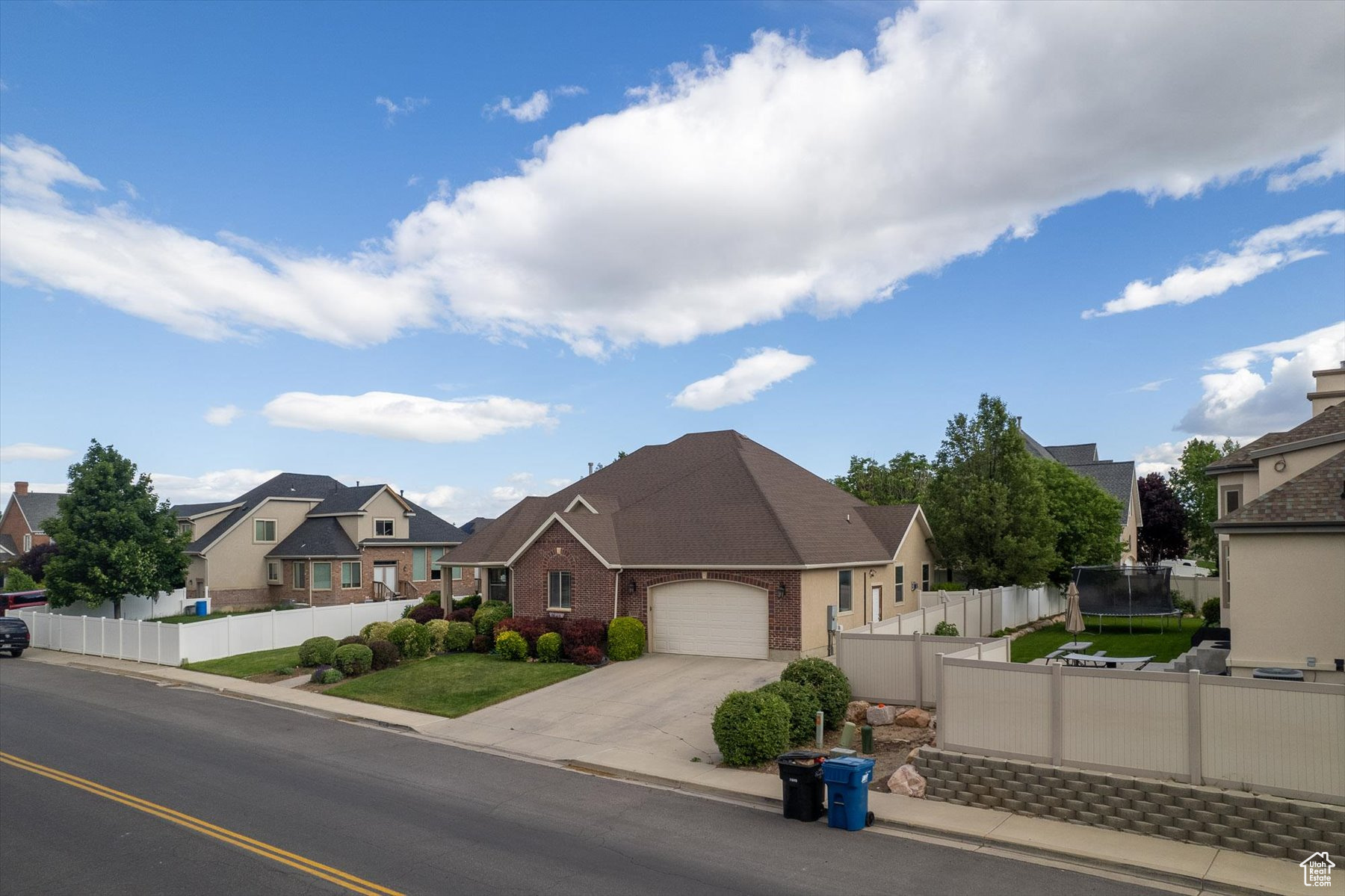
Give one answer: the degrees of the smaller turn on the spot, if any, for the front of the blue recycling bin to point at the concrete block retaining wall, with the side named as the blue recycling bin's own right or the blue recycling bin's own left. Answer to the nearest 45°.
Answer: approximately 135° to the blue recycling bin's own left

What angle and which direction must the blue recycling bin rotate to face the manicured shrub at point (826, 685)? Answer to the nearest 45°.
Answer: approximately 135° to its right

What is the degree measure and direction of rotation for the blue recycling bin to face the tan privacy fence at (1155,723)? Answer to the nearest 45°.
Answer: approximately 135° to its left

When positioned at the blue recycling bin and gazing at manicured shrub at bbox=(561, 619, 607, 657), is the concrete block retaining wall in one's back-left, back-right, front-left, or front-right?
back-right

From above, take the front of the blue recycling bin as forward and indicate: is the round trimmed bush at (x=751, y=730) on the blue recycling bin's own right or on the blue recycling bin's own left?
on the blue recycling bin's own right

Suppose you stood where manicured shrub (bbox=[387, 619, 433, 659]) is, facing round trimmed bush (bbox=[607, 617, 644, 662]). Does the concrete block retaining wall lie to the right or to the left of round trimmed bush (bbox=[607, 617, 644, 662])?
right

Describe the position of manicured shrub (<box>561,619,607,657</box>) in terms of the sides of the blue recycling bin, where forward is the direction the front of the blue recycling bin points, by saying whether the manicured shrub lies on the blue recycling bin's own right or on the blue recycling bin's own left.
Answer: on the blue recycling bin's own right

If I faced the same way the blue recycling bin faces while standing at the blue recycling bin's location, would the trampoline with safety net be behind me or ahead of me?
behind

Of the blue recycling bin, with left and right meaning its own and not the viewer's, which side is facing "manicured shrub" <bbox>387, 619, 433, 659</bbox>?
right

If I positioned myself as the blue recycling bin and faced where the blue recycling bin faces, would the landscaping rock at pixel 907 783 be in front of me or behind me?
behind

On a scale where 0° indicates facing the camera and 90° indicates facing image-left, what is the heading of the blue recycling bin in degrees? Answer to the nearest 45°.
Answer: approximately 45°

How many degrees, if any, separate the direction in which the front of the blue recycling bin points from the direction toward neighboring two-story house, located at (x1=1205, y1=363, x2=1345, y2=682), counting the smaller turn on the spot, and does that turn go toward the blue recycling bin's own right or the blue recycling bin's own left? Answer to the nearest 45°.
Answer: approximately 180°

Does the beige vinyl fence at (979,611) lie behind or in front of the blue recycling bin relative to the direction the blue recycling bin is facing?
behind
